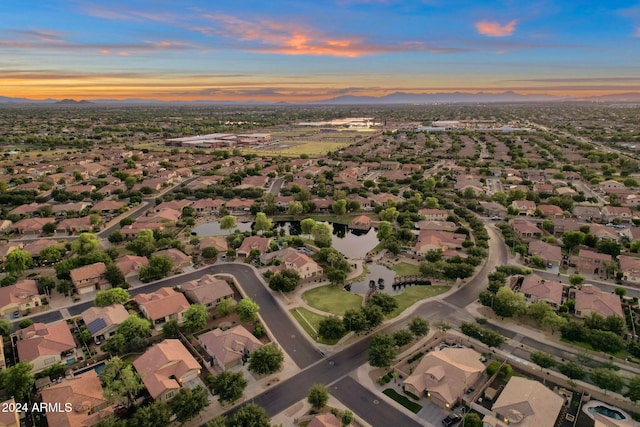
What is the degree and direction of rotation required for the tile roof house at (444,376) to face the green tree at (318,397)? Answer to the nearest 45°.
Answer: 0° — it already faces it

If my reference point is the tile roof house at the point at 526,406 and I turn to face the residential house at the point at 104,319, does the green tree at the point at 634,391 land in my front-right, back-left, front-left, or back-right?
back-right

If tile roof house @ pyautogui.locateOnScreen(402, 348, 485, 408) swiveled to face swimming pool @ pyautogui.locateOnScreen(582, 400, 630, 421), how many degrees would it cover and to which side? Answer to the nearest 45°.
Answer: approximately 135° to its left

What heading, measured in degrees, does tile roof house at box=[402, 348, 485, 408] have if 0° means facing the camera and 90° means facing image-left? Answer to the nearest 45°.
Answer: approximately 45°

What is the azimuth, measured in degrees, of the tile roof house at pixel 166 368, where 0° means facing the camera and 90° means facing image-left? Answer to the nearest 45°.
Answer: approximately 315°

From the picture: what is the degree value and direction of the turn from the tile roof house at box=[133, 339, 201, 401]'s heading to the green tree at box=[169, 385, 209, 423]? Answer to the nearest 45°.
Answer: approximately 45° to its right

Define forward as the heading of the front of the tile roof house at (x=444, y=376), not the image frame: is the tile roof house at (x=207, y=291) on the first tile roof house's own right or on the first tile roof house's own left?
on the first tile roof house's own right
